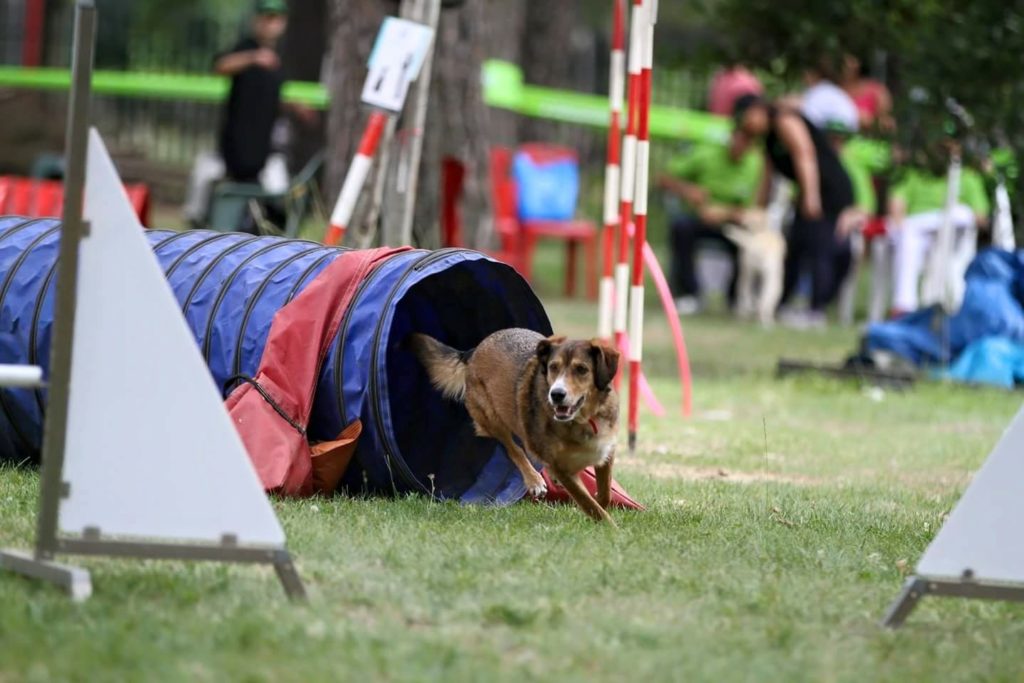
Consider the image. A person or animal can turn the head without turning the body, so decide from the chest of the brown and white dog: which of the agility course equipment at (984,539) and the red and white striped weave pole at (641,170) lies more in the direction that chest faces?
the agility course equipment

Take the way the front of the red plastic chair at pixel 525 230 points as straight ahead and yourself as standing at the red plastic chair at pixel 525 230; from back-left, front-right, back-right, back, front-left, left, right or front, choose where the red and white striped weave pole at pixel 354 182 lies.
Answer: right

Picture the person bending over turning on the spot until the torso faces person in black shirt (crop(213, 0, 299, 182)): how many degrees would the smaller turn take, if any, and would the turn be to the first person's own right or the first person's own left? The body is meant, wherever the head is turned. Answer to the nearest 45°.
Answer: approximately 45° to the first person's own left

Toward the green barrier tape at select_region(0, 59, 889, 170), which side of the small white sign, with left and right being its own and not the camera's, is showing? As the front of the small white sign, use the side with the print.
back

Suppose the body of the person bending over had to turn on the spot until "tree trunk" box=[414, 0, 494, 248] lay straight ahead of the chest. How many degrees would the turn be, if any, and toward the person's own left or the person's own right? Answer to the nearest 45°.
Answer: approximately 45° to the person's own left

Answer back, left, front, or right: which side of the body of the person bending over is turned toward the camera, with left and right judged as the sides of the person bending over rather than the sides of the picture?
left

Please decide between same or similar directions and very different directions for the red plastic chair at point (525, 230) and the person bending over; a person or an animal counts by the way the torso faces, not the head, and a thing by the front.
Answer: very different directions

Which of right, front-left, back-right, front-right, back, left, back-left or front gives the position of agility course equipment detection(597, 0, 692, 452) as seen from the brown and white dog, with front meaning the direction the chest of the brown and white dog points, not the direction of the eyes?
back-left
